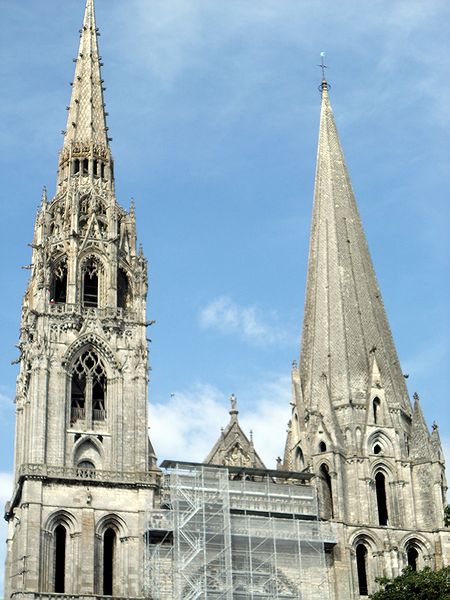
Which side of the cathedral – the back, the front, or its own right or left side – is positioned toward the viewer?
front
